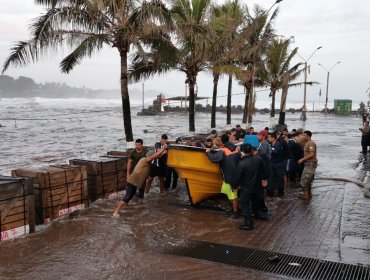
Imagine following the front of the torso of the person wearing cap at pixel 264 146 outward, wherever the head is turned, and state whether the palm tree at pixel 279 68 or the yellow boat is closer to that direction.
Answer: the yellow boat

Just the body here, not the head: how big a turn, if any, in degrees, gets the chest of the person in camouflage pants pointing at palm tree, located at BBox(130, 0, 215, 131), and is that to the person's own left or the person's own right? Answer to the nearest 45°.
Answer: approximately 45° to the person's own right

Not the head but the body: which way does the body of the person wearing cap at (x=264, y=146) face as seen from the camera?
to the viewer's left

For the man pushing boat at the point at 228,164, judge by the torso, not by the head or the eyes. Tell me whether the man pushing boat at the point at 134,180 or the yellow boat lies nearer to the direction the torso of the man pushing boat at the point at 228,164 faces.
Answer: the yellow boat

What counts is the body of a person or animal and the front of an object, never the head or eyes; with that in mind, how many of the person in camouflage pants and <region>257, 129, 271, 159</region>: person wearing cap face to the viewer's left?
2

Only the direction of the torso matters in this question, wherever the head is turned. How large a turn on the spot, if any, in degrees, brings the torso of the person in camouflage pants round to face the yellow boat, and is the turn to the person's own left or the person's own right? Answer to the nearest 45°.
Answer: approximately 45° to the person's own left

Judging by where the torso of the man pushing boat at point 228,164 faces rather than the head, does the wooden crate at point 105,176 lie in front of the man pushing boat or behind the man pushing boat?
in front

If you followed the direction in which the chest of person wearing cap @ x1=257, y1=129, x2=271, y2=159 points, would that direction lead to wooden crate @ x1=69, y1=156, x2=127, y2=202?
yes

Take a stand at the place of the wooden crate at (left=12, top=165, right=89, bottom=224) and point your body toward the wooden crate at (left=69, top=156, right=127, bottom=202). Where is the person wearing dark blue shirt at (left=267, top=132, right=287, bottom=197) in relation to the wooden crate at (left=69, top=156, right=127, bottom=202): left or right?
right

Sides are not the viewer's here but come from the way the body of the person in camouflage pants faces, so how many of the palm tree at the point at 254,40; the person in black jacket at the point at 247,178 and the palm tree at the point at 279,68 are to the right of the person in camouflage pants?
2

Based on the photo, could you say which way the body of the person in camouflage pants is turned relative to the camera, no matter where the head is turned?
to the viewer's left
